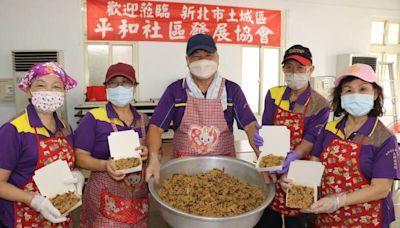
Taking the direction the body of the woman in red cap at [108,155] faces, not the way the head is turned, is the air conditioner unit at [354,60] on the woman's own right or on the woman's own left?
on the woman's own left

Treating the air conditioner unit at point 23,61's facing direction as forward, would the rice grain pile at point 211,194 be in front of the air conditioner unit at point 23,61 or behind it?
in front

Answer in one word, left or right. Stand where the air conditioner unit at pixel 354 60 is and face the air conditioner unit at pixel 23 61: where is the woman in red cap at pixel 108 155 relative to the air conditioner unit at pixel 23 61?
left

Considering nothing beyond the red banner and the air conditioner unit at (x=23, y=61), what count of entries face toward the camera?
2

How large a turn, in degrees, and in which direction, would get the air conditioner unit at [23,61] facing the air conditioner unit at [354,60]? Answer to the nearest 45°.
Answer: approximately 90° to its left

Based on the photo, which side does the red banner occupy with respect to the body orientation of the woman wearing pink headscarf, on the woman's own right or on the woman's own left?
on the woman's own left
